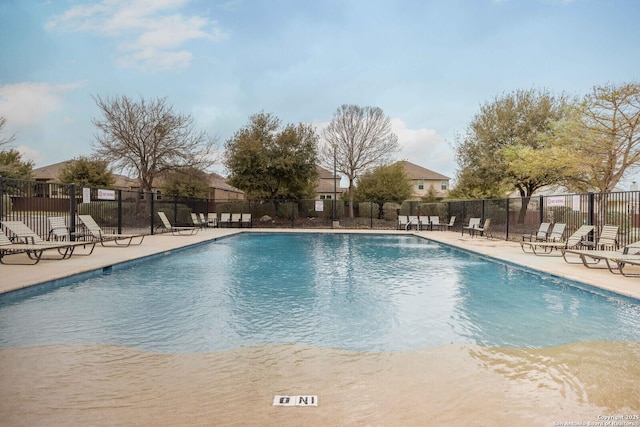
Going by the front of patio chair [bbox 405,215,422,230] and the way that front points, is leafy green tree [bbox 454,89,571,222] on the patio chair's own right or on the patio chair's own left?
on the patio chair's own left

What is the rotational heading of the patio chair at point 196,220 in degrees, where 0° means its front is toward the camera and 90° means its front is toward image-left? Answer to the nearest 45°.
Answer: approximately 315°

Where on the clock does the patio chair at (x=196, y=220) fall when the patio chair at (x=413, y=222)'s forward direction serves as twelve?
the patio chair at (x=196, y=220) is roughly at 2 o'clock from the patio chair at (x=413, y=222).

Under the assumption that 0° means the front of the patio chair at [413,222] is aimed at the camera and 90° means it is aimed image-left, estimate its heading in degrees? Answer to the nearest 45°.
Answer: approximately 0°

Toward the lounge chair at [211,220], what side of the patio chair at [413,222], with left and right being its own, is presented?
right

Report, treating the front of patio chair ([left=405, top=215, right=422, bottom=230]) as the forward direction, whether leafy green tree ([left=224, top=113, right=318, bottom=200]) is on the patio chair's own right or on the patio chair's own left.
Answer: on the patio chair's own right

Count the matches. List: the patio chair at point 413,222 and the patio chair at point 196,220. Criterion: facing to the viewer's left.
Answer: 0

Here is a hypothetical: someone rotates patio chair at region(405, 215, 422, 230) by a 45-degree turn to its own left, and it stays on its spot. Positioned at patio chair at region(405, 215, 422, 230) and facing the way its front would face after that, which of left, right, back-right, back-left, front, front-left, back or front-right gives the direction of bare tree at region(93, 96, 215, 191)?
back-right

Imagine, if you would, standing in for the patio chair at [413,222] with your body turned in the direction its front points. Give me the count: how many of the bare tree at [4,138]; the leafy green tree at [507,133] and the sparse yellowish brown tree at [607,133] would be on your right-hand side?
1
